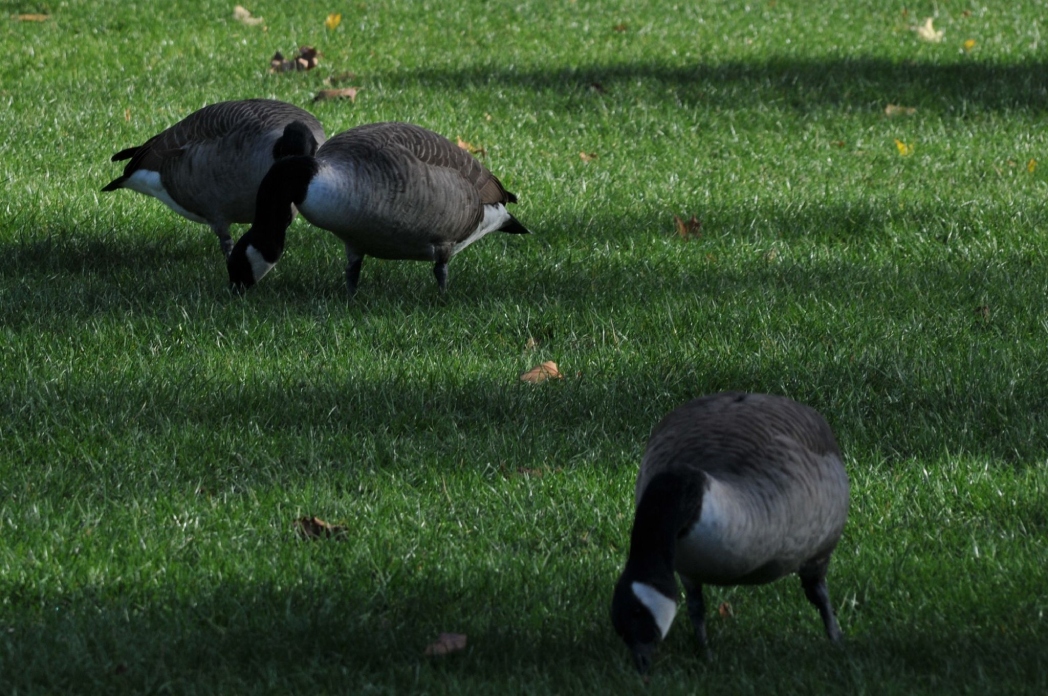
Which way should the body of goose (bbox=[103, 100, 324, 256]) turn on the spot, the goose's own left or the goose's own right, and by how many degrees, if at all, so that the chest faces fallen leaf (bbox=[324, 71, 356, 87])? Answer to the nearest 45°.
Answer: approximately 90° to the goose's own left

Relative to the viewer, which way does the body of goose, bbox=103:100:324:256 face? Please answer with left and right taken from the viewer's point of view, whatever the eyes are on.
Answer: facing to the right of the viewer

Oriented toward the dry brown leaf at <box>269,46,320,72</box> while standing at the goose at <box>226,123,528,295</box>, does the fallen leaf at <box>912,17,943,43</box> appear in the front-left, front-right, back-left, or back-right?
front-right

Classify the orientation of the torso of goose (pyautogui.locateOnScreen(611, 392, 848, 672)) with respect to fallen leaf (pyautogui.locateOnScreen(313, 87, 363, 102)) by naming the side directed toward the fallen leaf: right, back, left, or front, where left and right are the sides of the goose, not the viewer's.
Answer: right

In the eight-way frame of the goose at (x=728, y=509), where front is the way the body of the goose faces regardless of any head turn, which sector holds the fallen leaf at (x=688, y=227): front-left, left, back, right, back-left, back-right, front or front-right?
back-right

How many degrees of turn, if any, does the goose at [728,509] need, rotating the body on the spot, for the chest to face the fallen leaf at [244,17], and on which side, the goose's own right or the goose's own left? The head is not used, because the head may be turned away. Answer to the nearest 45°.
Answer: approximately 90° to the goose's own right

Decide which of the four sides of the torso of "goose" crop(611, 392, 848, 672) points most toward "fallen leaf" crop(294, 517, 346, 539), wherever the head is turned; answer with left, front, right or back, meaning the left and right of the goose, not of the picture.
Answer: right

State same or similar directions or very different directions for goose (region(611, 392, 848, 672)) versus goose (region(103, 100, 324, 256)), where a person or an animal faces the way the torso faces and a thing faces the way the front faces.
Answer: very different directions

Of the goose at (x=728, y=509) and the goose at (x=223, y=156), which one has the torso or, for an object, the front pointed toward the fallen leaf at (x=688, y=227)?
the goose at (x=223, y=156)

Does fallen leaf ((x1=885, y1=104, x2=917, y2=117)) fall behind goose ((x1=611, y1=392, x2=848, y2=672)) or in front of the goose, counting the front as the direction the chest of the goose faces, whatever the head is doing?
behind

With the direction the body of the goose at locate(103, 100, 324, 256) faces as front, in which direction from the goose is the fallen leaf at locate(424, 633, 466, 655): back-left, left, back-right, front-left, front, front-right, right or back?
right

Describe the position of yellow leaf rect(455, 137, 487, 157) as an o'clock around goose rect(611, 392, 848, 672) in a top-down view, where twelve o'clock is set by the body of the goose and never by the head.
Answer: The yellow leaf is roughly at 4 o'clock from the goose.

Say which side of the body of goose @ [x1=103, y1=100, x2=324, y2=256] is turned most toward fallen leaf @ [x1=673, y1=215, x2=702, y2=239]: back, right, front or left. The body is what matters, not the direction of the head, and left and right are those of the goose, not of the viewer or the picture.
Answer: front

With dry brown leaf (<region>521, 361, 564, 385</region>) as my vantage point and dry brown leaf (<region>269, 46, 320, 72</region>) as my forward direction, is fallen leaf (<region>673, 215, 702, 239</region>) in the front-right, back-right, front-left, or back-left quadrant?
front-right

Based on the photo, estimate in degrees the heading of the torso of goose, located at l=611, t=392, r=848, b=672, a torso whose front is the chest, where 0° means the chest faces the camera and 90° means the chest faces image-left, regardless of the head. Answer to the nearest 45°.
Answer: approximately 45°

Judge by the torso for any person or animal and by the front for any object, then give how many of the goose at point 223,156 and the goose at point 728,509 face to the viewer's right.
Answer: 1

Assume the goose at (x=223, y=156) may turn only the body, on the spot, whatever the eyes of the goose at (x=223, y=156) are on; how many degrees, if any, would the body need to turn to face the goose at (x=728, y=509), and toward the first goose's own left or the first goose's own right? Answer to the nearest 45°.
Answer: approximately 90° to the first goose's own right
